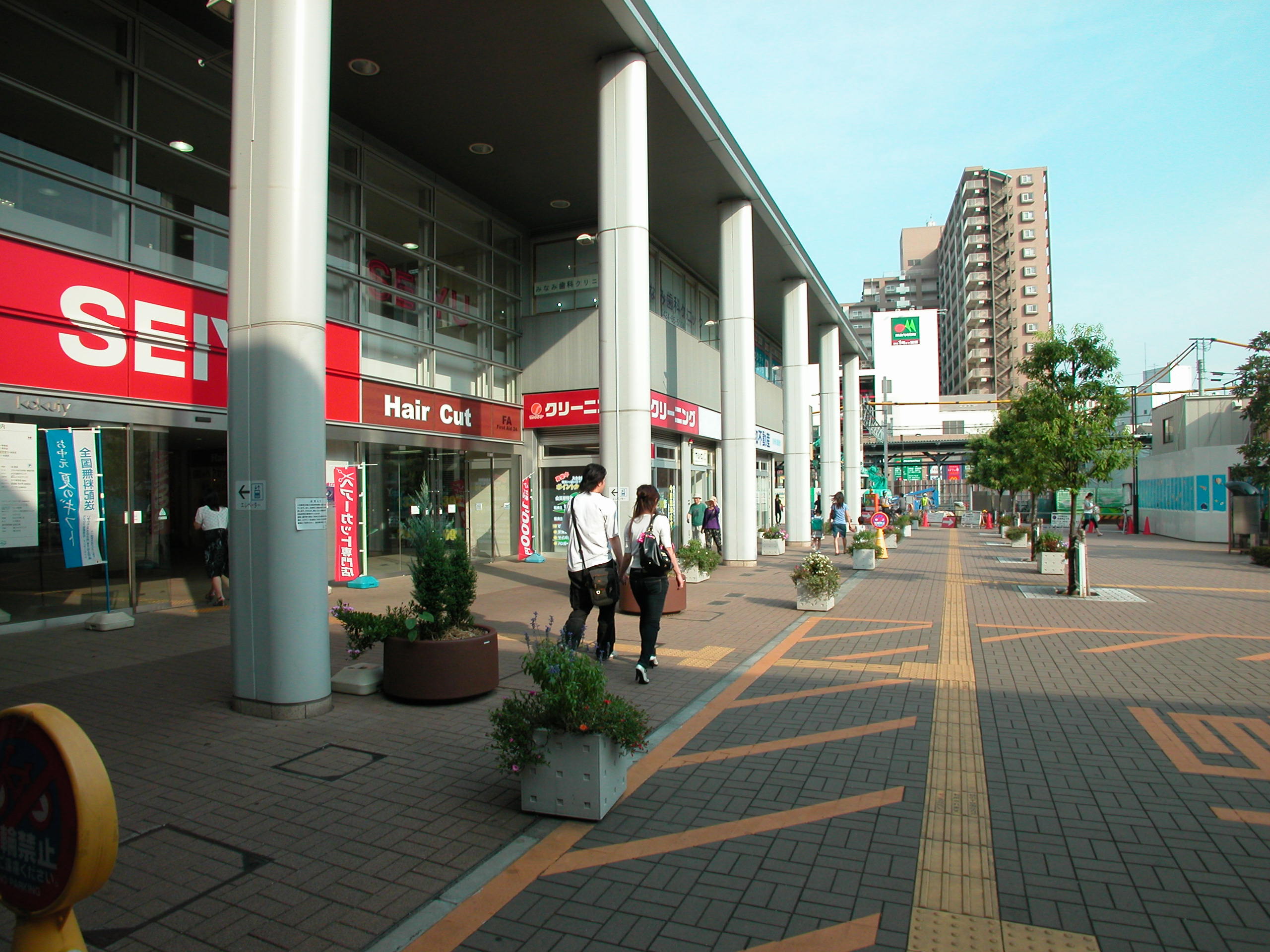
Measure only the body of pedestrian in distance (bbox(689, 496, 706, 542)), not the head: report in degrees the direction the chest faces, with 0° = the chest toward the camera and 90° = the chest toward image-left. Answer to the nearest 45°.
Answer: approximately 0°

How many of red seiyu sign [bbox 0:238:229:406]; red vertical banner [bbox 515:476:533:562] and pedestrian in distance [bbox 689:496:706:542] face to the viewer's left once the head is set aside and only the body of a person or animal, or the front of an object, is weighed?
0

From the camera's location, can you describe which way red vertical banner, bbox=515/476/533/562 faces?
facing the viewer and to the right of the viewer

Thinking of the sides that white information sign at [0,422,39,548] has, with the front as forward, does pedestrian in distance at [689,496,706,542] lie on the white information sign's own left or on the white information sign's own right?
on the white information sign's own left

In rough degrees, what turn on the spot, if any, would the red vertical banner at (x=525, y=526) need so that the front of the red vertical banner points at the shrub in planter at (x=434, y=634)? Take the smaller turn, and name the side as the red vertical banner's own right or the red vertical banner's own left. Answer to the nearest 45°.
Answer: approximately 45° to the red vertical banner's own right

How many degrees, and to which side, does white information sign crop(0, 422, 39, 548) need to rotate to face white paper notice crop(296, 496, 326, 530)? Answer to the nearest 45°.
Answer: approximately 45° to its right

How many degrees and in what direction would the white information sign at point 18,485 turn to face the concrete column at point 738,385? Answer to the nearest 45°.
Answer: approximately 45° to its left

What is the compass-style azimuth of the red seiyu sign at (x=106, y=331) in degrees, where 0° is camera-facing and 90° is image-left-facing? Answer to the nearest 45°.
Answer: approximately 315°

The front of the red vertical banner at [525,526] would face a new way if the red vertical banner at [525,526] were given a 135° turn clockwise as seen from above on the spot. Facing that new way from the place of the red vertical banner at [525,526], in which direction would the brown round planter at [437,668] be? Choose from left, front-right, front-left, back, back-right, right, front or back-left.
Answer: left

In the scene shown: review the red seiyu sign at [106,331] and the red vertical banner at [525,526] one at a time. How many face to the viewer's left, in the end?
0

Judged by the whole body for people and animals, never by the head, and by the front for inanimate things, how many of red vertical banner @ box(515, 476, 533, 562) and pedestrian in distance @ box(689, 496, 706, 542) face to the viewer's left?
0

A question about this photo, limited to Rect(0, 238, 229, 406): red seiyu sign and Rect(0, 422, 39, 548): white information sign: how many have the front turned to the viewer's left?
0

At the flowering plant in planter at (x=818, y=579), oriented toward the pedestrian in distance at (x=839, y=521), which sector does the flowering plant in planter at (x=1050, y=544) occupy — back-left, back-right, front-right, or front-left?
front-right

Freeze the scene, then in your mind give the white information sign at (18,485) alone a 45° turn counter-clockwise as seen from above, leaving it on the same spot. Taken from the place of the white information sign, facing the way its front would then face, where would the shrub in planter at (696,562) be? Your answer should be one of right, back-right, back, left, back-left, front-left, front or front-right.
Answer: front

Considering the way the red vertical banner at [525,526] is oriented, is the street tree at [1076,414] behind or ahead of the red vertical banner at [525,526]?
ahead

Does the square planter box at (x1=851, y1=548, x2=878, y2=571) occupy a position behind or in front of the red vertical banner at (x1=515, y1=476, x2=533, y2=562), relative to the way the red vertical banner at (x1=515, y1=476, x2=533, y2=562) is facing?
in front

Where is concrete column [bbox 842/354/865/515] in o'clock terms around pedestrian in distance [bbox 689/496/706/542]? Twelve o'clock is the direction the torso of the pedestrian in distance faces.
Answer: The concrete column is roughly at 7 o'clock from the pedestrian in distance.

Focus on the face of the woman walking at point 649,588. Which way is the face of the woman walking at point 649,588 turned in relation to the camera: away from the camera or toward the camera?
away from the camera

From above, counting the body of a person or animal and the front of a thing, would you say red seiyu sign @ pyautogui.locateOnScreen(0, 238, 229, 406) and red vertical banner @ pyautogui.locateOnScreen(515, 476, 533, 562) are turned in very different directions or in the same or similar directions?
same or similar directions
